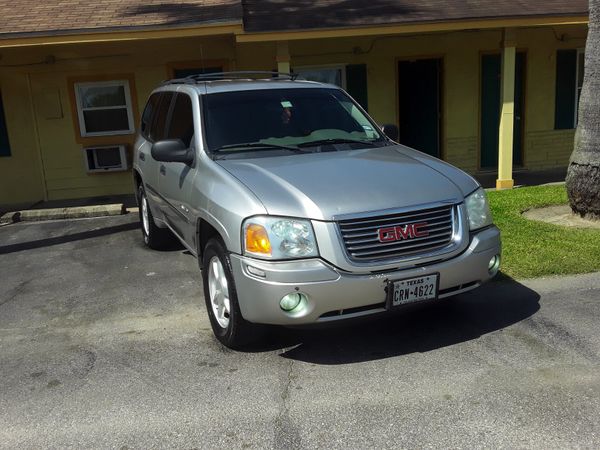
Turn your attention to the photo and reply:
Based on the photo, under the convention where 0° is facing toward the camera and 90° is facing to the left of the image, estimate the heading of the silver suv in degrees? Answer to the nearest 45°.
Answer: approximately 315°

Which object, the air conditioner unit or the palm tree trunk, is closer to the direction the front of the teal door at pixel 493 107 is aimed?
the palm tree trunk

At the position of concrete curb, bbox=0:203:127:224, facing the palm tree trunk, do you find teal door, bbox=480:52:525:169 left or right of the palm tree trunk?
left

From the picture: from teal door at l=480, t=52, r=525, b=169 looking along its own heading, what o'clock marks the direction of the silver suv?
The silver suv is roughly at 12 o'clock from the teal door.

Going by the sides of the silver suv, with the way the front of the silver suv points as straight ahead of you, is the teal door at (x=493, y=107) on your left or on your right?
on your left

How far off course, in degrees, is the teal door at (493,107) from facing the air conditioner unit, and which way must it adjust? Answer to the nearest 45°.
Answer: approximately 45° to its right

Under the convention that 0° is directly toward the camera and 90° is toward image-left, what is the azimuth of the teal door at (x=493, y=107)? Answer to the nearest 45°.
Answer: approximately 0°

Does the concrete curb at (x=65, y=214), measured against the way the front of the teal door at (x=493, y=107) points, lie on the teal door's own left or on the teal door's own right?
on the teal door's own right

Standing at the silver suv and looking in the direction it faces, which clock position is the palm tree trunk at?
The palm tree trunk is roughly at 9 o'clock from the silver suv.
